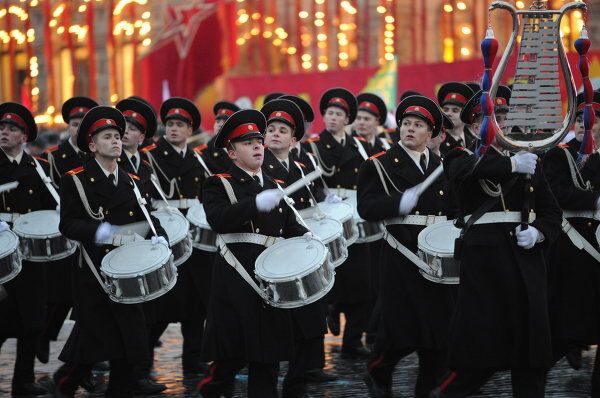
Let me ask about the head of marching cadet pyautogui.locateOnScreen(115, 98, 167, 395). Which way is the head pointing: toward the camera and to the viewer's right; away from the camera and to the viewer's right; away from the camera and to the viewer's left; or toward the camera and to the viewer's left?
toward the camera and to the viewer's left

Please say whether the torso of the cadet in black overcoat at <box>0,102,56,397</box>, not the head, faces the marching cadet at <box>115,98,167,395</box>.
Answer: no

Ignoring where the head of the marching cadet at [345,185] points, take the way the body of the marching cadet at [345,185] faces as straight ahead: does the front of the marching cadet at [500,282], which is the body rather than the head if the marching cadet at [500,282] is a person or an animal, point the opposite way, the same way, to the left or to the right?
the same way

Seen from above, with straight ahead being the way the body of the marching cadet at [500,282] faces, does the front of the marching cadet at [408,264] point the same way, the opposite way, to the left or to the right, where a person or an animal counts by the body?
the same way

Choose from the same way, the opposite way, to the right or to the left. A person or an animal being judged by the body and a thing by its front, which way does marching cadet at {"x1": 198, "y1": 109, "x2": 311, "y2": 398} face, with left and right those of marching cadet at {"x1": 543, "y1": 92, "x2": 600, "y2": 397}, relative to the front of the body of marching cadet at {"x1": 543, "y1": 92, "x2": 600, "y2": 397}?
the same way

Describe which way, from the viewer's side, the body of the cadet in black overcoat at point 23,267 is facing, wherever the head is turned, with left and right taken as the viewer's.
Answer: facing the viewer and to the right of the viewer

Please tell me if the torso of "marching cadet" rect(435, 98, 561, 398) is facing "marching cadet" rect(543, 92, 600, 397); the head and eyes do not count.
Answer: no

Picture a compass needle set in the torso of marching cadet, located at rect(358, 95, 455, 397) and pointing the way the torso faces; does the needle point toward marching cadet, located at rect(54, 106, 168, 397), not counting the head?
no

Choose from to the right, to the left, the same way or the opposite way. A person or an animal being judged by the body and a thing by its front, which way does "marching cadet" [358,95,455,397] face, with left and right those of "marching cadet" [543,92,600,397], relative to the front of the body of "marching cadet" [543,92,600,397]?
the same way
